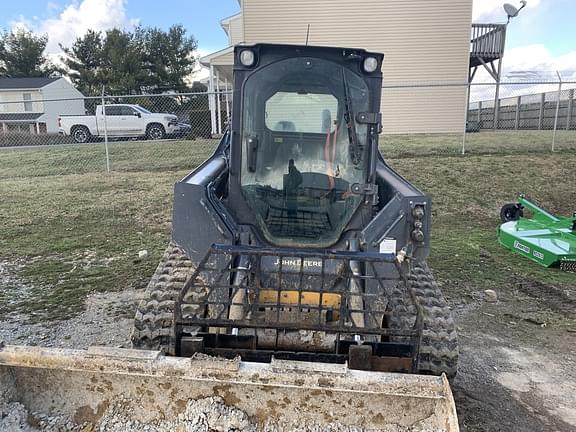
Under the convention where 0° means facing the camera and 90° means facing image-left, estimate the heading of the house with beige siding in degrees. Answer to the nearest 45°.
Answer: approximately 90°

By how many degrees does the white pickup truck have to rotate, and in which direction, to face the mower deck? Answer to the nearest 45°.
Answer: approximately 90° to its right

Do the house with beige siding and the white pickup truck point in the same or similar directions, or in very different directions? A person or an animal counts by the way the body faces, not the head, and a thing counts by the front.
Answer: very different directions

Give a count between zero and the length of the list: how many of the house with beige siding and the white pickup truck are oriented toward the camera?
0

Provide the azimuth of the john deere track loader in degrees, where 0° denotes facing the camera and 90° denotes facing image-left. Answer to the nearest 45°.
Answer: approximately 0°

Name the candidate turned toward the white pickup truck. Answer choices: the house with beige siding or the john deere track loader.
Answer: the house with beige siding

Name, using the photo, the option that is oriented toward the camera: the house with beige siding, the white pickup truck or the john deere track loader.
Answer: the john deere track loader

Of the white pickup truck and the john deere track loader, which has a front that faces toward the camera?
the john deere track loader

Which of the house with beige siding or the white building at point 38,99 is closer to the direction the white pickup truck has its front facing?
the house with beige siding

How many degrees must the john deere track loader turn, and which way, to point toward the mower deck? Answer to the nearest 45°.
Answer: approximately 135° to its left

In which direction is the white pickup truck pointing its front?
to the viewer's right

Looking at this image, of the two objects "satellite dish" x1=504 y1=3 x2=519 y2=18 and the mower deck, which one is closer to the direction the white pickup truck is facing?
the satellite dish

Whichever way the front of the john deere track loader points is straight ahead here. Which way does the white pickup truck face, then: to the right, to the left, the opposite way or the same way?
to the left

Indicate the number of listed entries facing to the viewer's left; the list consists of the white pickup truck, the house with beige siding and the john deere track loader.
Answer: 1

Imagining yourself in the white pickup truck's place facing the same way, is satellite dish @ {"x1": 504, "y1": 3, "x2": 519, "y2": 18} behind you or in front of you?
in front

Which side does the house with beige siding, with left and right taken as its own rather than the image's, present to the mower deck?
left
